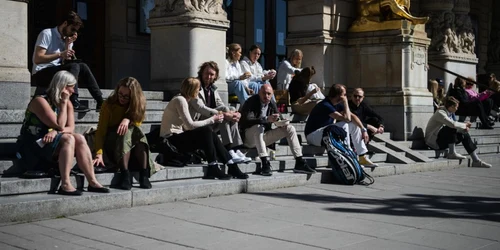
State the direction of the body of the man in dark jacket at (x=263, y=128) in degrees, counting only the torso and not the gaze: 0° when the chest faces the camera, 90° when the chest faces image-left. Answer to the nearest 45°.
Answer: approximately 315°

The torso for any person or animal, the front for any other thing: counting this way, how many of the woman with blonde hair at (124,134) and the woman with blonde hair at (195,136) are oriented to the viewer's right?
1

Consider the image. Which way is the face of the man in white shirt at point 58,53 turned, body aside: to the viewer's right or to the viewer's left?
to the viewer's right

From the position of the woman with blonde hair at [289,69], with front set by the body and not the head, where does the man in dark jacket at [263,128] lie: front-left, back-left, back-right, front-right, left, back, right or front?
front-right

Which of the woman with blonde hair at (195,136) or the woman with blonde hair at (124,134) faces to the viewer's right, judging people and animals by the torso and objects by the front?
the woman with blonde hair at (195,136)

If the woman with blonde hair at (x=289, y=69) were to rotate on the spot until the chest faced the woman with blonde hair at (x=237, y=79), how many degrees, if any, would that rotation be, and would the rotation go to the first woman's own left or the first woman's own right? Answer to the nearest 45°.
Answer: approximately 90° to the first woman's own right

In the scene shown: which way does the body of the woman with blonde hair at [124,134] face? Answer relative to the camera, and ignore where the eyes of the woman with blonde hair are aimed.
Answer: toward the camera

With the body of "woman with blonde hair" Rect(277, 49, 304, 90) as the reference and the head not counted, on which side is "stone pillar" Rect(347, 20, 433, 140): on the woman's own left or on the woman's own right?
on the woman's own left

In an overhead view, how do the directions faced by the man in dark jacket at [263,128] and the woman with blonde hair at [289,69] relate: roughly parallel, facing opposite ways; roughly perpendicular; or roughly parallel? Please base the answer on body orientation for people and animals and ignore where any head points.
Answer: roughly parallel

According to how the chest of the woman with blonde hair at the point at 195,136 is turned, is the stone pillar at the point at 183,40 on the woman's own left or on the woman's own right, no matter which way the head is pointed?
on the woman's own left

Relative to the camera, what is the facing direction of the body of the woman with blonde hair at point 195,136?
to the viewer's right

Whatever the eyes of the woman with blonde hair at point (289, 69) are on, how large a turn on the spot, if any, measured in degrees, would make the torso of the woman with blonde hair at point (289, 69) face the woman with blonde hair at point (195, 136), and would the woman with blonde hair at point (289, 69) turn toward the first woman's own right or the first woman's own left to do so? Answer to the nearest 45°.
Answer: approximately 45° to the first woman's own right

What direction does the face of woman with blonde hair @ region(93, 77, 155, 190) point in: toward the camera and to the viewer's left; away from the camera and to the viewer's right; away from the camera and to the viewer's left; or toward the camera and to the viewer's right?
toward the camera and to the viewer's left
